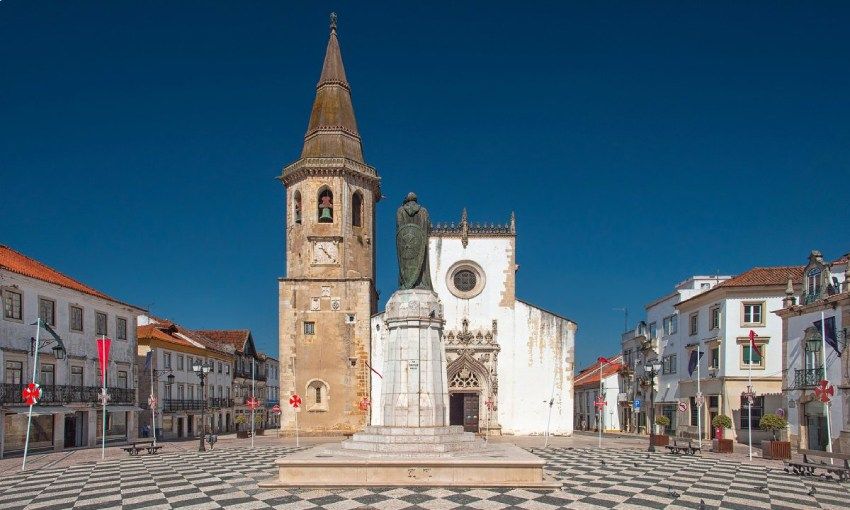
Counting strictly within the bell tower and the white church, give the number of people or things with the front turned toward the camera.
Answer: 2

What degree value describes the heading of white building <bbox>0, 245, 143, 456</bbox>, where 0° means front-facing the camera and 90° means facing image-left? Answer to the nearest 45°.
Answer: approximately 315°

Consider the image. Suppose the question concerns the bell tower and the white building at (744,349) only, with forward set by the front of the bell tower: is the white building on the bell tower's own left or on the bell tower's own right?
on the bell tower's own left

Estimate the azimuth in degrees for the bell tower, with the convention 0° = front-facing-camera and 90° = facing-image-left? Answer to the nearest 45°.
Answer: approximately 0°

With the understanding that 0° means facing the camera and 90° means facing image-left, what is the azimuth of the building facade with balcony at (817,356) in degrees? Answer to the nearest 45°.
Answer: approximately 45°

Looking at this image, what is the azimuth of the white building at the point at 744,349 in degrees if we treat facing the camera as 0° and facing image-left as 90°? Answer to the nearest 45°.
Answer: approximately 45°

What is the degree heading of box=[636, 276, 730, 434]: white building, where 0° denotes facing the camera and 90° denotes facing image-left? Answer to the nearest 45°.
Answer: approximately 45°

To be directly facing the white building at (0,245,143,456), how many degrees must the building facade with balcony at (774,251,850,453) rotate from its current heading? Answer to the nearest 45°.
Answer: approximately 45° to its right

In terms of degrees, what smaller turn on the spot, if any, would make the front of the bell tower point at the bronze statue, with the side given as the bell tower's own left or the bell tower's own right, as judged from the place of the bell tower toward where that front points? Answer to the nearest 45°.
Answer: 0° — it already faces it
